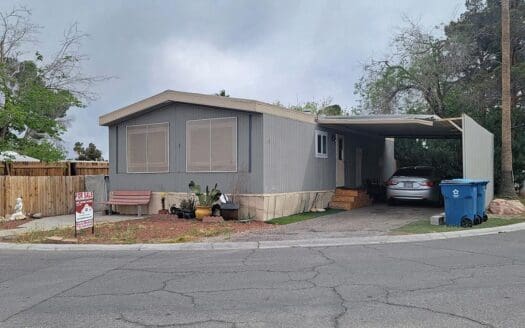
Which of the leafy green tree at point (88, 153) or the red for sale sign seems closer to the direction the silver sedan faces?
the leafy green tree

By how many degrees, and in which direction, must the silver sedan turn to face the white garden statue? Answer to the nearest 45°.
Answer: approximately 135° to its left

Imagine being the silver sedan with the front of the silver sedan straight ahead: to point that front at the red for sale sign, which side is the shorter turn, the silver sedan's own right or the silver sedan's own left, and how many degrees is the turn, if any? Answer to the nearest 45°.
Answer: approximately 135° to the silver sedan's own left

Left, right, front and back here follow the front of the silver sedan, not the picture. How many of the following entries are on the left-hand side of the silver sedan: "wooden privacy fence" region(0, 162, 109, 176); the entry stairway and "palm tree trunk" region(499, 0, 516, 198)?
2

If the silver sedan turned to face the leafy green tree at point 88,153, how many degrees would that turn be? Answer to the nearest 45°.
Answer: approximately 45° to its left

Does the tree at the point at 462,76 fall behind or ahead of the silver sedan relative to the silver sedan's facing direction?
ahead

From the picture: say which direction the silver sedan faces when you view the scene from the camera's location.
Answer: facing away from the viewer

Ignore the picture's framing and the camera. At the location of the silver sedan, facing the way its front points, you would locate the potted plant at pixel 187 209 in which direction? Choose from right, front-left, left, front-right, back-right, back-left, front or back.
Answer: back-left

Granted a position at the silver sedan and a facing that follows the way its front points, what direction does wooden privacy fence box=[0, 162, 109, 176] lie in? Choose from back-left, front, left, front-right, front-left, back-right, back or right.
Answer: left

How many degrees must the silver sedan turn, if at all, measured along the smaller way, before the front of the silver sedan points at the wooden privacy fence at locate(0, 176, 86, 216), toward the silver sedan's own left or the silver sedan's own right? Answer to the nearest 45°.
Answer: approximately 90° to the silver sedan's own left

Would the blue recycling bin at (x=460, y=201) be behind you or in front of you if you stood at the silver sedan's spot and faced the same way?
behind

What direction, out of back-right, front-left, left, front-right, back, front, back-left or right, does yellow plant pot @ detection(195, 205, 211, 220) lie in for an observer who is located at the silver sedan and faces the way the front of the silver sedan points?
back-left

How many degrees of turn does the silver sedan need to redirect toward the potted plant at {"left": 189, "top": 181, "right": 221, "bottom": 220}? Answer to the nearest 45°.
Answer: approximately 135° to its left
